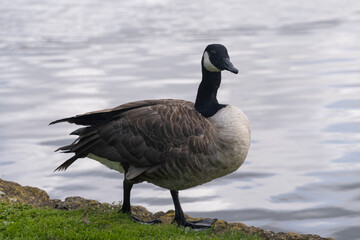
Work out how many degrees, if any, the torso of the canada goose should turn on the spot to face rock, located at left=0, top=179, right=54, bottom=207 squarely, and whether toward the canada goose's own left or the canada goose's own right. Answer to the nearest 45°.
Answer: approximately 135° to the canada goose's own left

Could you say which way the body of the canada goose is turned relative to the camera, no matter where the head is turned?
to the viewer's right
